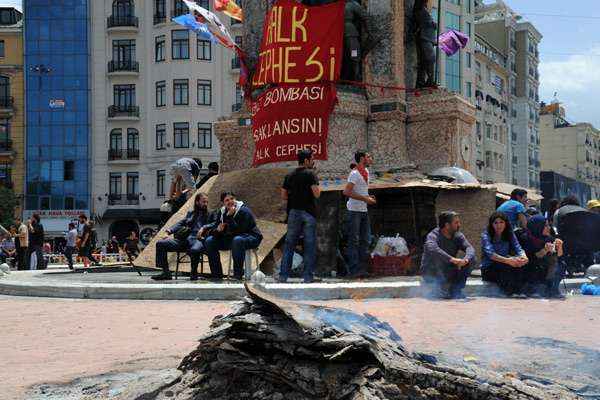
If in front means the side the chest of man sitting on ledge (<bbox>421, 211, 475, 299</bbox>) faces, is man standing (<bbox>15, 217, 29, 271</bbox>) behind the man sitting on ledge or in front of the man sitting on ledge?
behind

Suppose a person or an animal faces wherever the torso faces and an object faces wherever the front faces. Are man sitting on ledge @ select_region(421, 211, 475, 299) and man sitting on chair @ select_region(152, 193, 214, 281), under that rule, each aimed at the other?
no

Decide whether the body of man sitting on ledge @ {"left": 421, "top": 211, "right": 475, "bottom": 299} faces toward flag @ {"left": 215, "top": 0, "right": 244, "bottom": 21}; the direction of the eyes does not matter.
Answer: no

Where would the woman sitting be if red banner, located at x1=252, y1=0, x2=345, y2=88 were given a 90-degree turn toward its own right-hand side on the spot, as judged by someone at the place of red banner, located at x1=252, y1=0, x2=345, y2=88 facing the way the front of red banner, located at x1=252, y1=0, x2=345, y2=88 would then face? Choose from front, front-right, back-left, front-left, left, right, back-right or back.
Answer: back-left

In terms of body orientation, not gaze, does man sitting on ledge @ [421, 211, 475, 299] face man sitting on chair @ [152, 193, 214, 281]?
no

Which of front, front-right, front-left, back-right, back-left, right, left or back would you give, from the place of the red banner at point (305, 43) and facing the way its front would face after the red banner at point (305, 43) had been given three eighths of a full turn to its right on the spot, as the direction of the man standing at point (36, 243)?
front

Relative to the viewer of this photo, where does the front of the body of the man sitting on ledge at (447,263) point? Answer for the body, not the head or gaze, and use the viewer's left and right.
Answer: facing the viewer and to the right of the viewer

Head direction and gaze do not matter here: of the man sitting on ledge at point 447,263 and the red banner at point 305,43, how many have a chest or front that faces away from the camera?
0

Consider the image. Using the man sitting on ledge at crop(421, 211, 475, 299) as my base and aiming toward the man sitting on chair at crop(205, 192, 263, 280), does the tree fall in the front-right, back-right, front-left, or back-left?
front-right

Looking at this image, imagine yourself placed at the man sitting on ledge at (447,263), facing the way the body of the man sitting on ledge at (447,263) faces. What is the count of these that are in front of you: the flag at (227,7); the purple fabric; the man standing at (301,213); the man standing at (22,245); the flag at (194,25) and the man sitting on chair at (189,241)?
0

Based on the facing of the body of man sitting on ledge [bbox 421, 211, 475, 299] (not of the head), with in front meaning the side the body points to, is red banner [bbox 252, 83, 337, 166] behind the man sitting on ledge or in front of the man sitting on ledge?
behind

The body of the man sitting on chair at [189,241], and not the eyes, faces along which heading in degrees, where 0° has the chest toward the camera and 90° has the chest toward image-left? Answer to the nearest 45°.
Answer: approximately 45°

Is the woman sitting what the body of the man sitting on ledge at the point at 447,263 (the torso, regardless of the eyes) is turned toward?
no

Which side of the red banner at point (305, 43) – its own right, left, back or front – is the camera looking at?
front

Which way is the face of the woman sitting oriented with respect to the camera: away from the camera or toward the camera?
toward the camera
